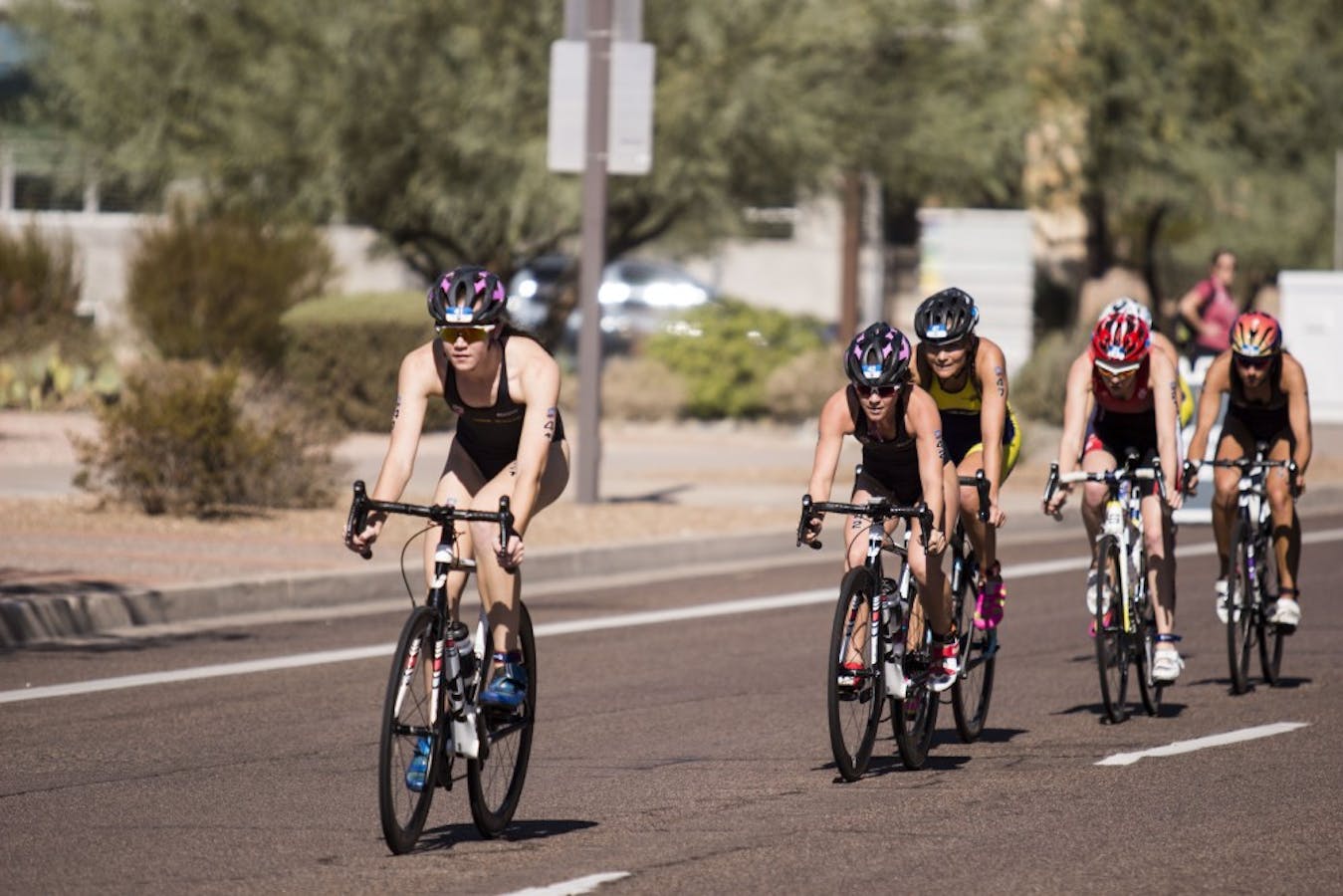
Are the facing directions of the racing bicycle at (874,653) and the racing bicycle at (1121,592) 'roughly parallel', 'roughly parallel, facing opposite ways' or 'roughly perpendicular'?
roughly parallel

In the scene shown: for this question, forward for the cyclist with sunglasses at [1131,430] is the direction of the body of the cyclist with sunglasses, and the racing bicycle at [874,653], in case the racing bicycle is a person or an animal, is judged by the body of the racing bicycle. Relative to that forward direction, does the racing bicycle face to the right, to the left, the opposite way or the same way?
the same way

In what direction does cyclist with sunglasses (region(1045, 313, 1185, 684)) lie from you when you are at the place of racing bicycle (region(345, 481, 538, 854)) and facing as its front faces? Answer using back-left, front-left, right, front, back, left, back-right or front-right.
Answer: back-left

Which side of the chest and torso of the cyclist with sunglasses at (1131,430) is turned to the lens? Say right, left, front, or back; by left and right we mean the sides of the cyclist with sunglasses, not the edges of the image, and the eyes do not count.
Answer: front

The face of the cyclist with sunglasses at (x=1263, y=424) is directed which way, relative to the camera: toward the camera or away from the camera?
toward the camera

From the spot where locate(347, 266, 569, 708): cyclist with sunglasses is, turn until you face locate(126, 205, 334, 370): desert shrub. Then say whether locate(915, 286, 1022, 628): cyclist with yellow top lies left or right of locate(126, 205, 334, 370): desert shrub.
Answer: right

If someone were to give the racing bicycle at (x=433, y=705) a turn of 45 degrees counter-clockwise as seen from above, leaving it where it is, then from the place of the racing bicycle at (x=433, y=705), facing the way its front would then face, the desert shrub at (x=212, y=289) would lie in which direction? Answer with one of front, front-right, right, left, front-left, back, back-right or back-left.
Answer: back-left

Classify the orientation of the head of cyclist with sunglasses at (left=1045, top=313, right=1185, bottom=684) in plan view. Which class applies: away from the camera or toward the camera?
toward the camera

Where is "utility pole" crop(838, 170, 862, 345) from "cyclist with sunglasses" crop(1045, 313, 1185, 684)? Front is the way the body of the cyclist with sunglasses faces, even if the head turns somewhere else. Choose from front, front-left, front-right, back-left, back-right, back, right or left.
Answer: back

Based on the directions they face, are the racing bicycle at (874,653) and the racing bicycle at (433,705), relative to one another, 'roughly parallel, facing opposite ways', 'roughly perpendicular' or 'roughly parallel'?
roughly parallel

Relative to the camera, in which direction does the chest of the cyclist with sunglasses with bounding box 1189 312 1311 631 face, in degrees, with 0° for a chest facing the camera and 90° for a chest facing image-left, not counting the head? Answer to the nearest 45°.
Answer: approximately 0°

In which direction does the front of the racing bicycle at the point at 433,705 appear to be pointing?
toward the camera

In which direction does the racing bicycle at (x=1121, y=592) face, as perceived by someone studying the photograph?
facing the viewer

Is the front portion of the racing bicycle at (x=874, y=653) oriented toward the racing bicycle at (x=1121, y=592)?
no

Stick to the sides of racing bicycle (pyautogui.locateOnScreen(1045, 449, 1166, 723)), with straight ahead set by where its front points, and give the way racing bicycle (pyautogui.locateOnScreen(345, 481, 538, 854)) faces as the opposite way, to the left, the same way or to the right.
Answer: the same way

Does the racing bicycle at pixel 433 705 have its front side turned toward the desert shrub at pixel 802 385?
no

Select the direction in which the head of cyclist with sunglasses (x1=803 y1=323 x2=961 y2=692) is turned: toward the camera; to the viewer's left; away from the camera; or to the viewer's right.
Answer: toward the camera

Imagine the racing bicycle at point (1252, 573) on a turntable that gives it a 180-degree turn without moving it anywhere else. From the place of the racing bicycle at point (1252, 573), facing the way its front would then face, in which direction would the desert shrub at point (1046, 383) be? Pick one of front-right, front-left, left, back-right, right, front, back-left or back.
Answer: front
